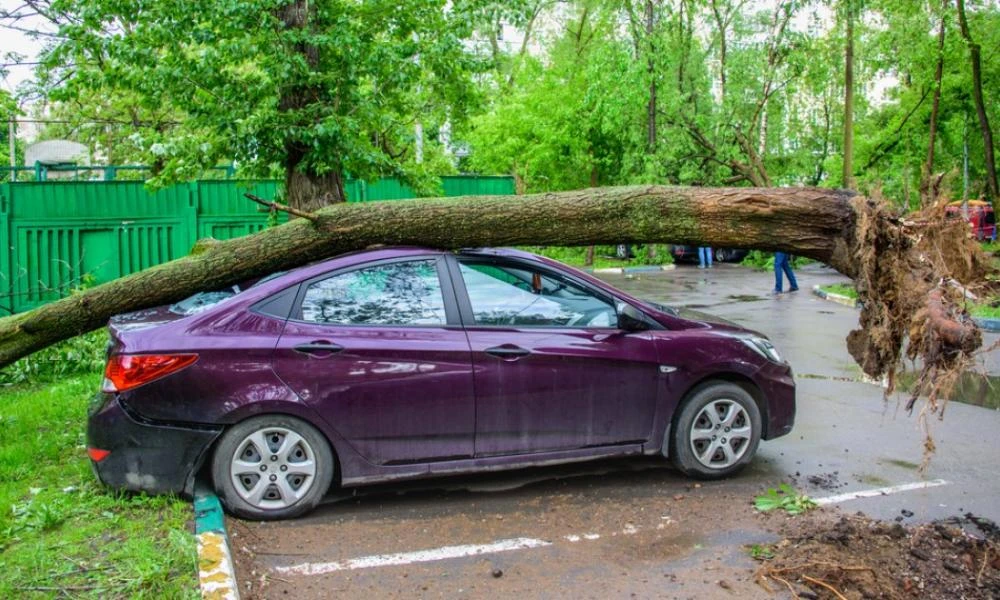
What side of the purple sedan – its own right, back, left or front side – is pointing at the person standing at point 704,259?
left

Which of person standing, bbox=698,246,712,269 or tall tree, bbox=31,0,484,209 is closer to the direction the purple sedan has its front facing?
the person standing

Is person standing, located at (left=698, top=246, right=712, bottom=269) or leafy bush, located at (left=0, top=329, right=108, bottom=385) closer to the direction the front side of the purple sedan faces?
the person standing

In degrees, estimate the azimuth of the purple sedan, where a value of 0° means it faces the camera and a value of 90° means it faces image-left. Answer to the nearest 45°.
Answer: approximately 270°

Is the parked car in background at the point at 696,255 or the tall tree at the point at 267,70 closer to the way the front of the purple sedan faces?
the parked car in background

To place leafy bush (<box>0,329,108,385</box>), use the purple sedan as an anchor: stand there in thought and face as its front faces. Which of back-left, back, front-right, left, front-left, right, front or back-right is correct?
back-left

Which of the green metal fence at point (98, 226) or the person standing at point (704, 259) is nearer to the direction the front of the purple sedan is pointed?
the person standing

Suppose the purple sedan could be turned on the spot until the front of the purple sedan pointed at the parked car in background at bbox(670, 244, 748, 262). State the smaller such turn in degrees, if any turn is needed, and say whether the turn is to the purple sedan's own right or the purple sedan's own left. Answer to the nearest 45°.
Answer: approximately 90° to the purple sedan's own left

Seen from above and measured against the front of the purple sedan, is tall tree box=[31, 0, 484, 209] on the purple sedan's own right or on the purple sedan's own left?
on the purple sedan's own left
